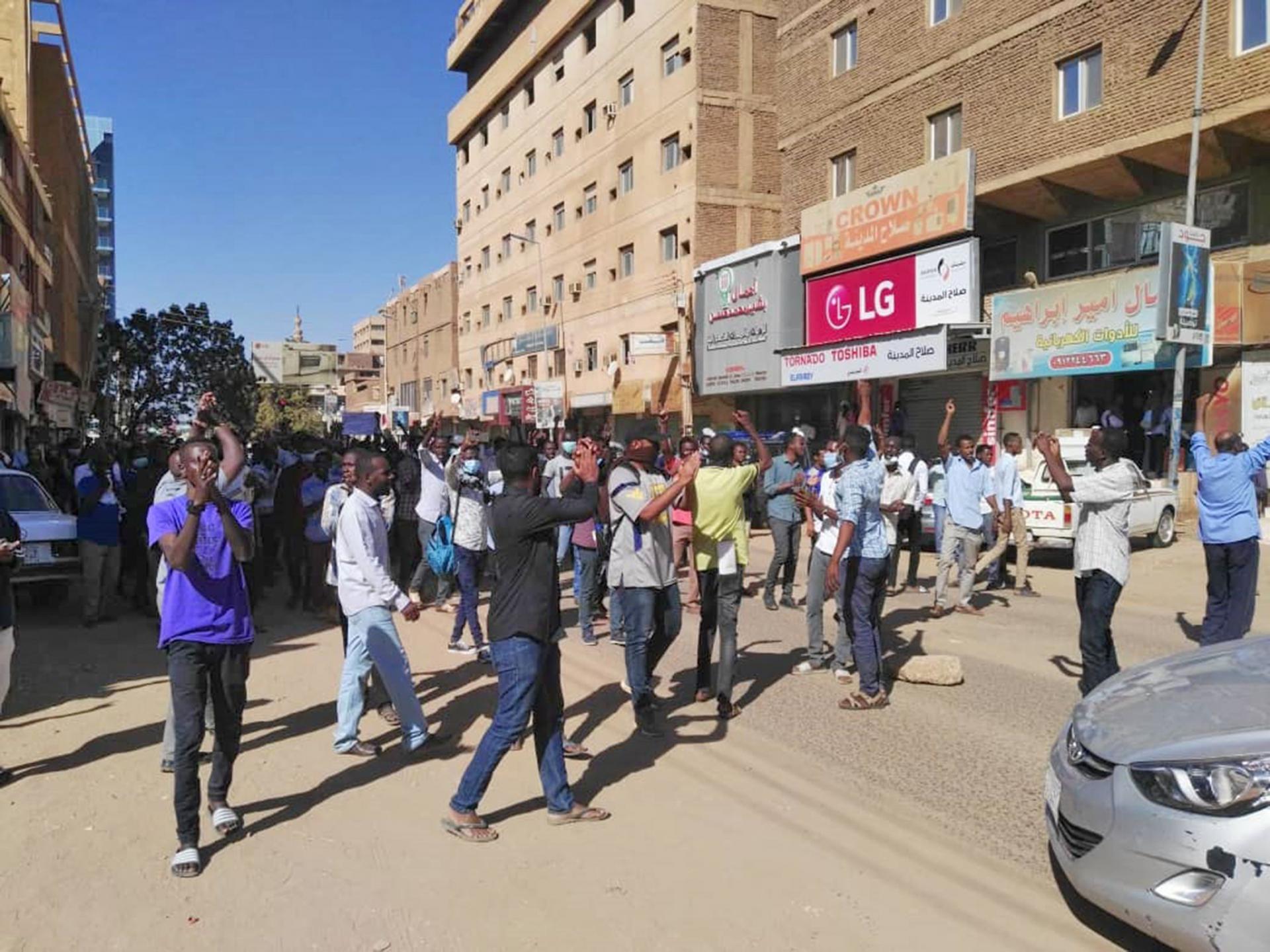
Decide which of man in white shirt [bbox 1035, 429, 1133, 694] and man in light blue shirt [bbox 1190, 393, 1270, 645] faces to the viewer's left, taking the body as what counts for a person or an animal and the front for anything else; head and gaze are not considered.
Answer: the man in white shirt

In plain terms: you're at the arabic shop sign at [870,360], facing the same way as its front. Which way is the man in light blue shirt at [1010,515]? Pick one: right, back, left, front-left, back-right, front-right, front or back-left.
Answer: front-left

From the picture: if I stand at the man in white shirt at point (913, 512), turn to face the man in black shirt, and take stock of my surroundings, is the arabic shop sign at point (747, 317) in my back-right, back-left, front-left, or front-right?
back-right

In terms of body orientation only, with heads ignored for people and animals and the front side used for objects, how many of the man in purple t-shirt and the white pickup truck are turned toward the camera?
1

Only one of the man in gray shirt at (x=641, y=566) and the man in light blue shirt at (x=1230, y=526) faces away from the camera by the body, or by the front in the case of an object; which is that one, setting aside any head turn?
the man in light blue shirt

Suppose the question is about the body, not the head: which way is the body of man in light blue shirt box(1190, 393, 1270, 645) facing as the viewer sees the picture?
away from the camera

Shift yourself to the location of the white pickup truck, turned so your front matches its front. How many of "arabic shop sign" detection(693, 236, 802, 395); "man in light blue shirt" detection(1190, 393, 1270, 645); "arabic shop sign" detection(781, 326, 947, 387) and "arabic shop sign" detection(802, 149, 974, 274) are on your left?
3

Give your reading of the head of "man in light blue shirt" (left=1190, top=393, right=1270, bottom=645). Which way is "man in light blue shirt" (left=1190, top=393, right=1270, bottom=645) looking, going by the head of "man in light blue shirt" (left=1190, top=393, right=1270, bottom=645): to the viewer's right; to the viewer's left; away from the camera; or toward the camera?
away from the camera

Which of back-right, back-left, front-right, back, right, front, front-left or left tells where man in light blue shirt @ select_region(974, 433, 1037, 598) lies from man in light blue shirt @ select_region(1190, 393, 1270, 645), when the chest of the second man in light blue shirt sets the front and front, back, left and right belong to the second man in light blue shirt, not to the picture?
front-left

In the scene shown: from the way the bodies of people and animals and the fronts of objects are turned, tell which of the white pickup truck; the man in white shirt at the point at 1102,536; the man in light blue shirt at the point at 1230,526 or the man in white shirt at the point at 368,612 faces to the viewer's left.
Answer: the man in white shirt at the point at 1102,536

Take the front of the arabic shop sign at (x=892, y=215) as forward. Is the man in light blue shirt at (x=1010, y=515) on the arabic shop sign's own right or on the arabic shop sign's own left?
on the arabic shop sign's own left

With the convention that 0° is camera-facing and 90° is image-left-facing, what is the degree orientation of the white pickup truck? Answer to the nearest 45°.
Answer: approximately 225°

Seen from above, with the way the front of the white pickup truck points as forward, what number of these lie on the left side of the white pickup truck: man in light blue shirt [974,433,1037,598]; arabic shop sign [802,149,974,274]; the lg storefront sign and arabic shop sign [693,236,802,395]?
3

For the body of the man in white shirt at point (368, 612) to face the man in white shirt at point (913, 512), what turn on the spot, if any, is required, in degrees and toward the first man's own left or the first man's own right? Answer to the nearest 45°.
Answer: approximately 45° to the first man's own left
